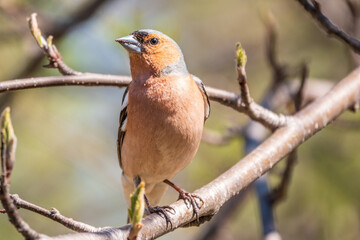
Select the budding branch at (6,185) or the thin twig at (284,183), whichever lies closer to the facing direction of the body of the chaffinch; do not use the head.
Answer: the budding branch

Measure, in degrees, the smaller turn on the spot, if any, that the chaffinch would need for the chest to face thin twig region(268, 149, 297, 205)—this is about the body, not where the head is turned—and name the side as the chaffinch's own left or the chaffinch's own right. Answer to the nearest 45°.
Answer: approximately 135° to the chaffinch's own left

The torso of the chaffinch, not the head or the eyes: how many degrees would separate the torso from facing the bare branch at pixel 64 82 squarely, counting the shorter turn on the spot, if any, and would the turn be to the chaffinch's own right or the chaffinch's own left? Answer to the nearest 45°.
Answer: approximately 45° to the chaffinch's own right

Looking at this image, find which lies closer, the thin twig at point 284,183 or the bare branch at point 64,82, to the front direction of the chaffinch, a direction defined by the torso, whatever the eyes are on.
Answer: the bare branch

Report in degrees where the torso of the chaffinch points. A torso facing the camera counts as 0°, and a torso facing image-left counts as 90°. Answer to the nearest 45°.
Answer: approximately 0°

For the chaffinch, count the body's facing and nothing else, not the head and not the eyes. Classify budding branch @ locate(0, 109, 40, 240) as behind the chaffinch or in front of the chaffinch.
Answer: in front
